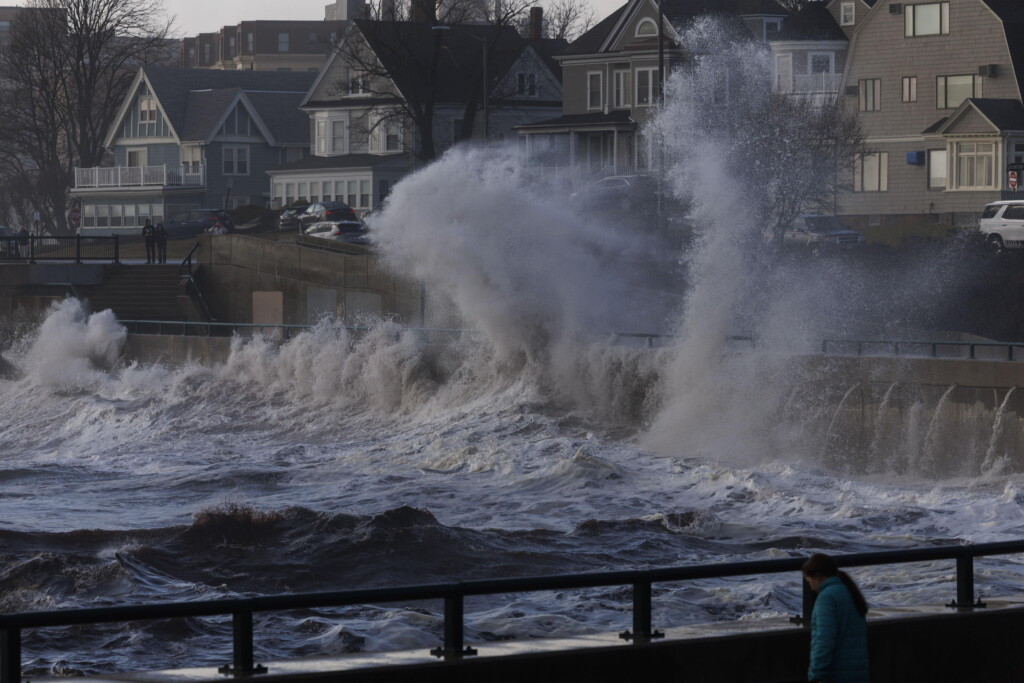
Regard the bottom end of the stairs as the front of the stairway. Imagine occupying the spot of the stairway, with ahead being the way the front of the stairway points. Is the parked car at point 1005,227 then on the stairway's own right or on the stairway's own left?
on the stairway's own left

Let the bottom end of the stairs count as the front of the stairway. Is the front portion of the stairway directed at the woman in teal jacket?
yes

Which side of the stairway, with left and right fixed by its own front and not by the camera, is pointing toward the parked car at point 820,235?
left

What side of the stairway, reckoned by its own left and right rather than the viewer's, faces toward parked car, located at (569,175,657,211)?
left

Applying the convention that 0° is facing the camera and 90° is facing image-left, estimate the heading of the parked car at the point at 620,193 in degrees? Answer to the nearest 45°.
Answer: approximately 90°

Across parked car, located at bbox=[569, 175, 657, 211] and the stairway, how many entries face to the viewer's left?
1

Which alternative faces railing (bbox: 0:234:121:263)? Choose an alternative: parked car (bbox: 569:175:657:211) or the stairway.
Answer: the parked car

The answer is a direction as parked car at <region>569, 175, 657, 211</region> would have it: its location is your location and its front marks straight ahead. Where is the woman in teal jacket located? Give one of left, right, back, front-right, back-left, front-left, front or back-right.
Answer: left

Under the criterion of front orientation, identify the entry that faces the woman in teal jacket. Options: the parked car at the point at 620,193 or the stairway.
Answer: the stairway

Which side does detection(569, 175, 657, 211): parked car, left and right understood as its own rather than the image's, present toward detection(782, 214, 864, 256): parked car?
back

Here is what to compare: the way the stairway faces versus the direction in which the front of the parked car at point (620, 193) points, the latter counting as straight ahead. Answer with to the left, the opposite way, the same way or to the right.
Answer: to the left

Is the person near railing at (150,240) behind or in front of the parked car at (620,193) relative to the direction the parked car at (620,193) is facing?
in front

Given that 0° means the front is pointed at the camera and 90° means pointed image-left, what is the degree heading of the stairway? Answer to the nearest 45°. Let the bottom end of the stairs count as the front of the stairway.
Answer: approximately 0°

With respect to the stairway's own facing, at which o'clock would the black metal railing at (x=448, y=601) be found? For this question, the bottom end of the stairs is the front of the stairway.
The black metal railing is roughly at 12 o'clock from the stairway.
